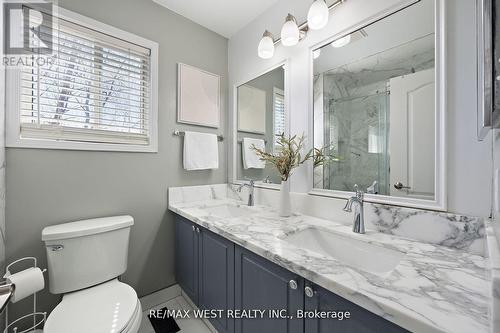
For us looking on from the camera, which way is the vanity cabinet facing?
facing the viewer and to the left of the viewer

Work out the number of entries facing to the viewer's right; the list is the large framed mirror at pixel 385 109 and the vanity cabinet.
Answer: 0

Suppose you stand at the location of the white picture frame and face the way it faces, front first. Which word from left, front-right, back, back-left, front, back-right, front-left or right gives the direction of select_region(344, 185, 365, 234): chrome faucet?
front

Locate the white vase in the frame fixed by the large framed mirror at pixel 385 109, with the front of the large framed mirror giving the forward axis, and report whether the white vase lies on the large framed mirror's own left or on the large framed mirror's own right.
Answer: on the large framed mirror's own right

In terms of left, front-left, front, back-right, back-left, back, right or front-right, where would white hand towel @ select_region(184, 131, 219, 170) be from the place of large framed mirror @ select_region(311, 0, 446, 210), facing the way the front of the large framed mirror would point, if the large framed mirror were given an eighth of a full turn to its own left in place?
right

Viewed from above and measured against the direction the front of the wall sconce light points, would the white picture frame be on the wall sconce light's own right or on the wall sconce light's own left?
on the wall sconce light's own right

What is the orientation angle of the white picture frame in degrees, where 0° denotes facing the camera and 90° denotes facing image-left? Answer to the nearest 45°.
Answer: approximately 315°

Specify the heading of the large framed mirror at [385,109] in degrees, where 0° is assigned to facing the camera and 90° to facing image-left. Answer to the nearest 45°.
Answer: approximately 45°

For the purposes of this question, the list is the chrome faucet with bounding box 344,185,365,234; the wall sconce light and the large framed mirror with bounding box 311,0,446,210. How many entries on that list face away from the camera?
0
